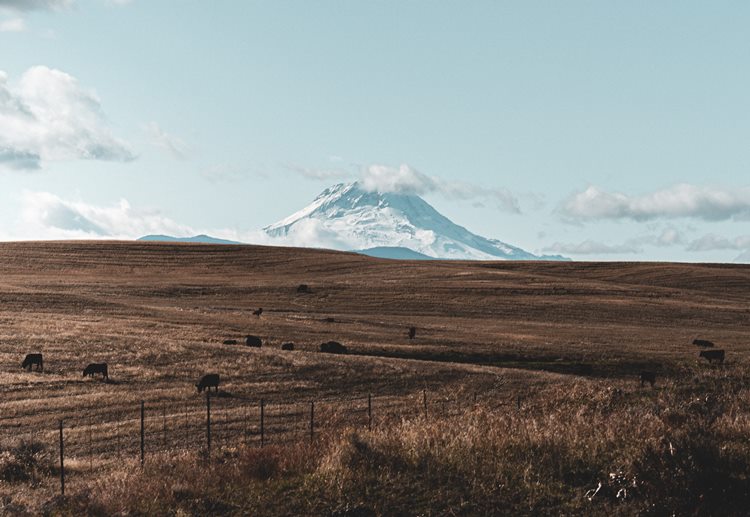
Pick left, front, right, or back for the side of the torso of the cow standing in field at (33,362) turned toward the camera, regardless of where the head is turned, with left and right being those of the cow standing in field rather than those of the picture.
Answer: left

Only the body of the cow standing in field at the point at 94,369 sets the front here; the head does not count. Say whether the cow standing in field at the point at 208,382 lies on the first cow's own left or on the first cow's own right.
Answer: on the first cow's own left

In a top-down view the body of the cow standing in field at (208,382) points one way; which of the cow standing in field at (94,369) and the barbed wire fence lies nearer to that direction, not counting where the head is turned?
the cow standing in field

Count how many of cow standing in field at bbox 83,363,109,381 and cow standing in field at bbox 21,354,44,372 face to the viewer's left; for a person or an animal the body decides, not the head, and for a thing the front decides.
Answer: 2

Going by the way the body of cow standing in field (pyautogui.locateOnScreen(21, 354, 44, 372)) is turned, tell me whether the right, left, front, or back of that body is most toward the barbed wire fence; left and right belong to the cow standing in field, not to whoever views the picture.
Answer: left

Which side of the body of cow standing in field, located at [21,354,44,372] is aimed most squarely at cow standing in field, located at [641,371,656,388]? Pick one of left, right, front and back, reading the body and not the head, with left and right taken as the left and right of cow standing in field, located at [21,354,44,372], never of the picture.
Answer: back

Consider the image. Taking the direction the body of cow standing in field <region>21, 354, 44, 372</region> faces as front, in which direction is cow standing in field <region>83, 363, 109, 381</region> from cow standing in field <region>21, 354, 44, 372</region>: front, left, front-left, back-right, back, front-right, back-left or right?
back-left

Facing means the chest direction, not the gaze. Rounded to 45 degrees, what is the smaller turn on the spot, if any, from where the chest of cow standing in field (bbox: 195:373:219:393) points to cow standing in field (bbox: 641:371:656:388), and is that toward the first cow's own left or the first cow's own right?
approximately 180°

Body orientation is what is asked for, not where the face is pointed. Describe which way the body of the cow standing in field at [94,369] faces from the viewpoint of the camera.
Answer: to the viewer's left

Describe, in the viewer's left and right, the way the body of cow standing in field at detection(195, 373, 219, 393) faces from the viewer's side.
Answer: facing to the left of the viewer
